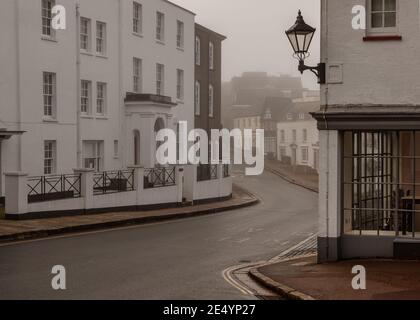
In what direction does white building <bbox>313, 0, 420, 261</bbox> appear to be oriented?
toward the camera

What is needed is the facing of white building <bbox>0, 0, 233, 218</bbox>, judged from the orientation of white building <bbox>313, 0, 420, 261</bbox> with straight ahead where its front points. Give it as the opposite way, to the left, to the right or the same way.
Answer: to the left

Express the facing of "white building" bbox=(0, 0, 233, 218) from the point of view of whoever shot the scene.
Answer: facing the viewer and to the right of the viewer

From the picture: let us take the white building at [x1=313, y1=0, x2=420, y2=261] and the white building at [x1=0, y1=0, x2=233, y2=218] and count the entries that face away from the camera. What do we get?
0

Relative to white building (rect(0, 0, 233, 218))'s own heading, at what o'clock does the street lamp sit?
The street lamp is roughly at 1 o'clock from the white building.

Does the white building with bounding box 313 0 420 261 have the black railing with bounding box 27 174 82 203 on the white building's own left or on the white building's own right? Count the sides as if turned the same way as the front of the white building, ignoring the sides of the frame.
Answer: on the white building's own right

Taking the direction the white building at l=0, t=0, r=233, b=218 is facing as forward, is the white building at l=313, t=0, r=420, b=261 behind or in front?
in front
